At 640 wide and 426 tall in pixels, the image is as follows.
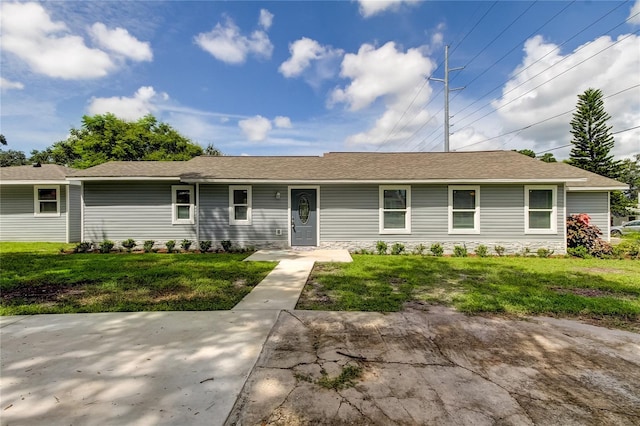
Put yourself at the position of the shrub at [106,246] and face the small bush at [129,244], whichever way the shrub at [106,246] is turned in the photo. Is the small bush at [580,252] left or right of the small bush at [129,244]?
right

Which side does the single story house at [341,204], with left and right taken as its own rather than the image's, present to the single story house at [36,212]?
right

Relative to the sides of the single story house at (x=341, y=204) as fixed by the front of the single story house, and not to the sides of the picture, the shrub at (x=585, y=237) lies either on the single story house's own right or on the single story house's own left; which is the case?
on the single story house's own left

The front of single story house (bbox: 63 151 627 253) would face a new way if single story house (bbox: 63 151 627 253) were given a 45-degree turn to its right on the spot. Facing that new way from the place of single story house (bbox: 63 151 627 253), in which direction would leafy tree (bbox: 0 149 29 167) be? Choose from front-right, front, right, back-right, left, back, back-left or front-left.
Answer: right

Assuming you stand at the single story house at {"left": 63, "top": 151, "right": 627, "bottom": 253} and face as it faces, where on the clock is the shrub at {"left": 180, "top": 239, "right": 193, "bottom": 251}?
The shrub is roughly at 3 o'clock from the single story house.

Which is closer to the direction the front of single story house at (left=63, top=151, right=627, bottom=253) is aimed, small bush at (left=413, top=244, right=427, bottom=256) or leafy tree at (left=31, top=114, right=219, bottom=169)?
the small bush

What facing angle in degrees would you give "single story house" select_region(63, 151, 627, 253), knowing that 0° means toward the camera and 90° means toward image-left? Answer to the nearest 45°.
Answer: approximately 0°

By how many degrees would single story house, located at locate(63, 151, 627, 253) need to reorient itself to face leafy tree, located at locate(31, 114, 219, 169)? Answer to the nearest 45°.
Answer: approximately 135° to its right
